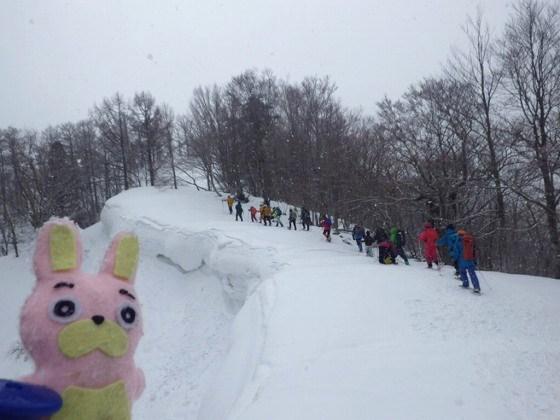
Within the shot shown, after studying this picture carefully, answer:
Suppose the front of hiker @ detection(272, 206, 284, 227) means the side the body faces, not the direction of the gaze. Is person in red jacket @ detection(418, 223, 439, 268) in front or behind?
behind

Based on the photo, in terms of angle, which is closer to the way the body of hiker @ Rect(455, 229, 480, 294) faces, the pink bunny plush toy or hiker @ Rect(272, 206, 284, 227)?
the hiker

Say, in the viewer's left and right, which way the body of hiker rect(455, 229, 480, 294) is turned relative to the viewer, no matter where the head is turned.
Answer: facing away from the viewer and to the left of the viewer

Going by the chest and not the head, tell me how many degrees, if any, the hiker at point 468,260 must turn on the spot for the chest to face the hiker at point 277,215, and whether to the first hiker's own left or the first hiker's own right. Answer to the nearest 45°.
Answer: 0° — they already face them

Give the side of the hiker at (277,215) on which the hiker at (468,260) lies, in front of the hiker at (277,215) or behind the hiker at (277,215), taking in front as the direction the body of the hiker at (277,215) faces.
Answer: behind

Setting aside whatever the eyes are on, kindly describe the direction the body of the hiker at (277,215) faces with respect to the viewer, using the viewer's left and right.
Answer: facing away from the viewer and to the left of the viewer
